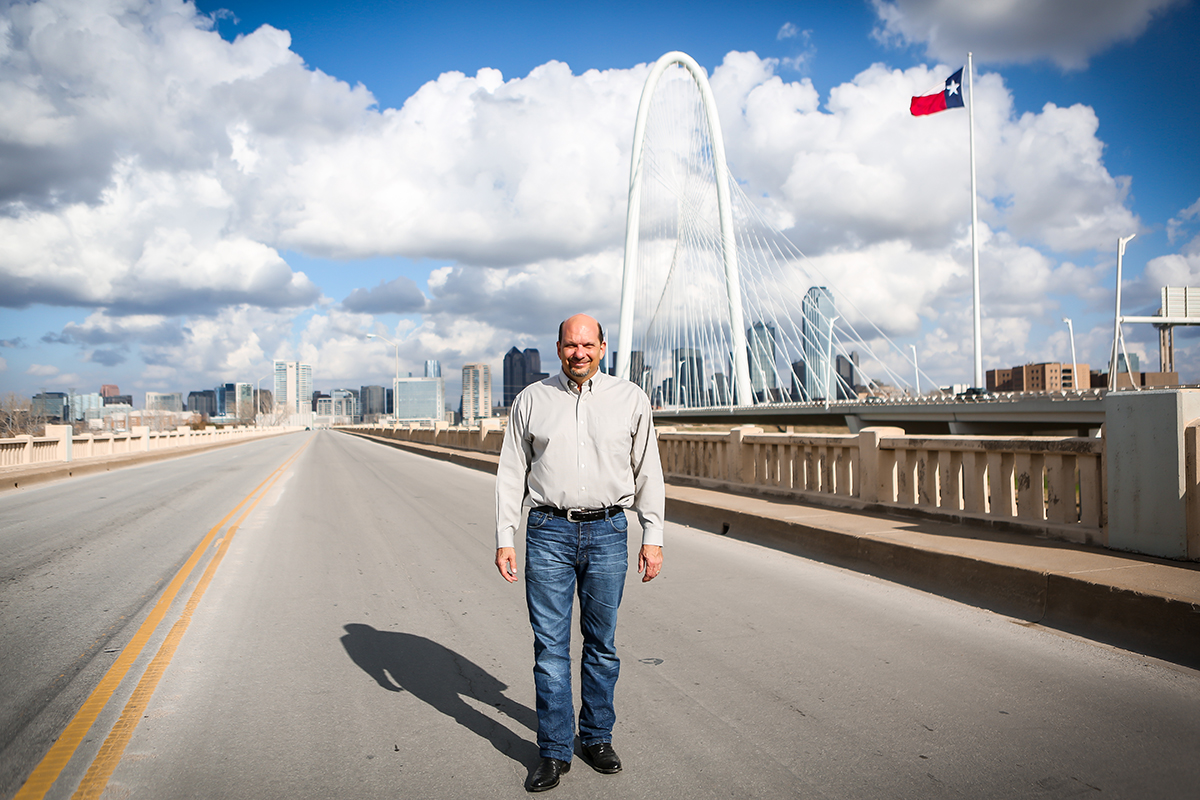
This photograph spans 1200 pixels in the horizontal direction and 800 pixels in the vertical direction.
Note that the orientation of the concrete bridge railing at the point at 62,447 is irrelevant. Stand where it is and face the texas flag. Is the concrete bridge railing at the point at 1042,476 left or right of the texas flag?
right

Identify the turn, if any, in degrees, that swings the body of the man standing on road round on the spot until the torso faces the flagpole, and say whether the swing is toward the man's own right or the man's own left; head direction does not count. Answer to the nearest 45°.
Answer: approximately 135° to the man's own left

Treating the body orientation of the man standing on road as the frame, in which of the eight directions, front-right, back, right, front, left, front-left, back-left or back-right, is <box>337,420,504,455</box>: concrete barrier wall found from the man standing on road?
back

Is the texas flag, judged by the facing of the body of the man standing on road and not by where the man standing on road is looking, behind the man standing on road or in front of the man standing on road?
behind

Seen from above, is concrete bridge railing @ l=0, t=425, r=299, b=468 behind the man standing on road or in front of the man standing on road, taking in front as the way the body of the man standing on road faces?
behind

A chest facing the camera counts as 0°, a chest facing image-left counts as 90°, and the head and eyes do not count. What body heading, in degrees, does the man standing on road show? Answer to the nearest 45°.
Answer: approximately 0°

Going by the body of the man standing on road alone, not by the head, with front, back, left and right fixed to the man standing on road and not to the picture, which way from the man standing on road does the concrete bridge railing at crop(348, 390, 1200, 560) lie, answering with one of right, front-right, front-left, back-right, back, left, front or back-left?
back-left

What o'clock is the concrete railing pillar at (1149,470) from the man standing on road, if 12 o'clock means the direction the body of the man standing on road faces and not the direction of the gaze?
The concrete railing pillar is roughly at 8 o'clock from the man standing on road.
